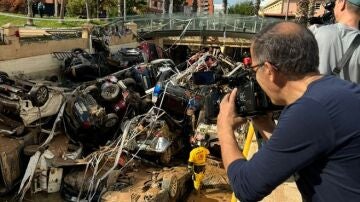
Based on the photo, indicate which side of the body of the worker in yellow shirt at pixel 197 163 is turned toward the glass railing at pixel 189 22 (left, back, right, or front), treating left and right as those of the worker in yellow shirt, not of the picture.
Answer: front

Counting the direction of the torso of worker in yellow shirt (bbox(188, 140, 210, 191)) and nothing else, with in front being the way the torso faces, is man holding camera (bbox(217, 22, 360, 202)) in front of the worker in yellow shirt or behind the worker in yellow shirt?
behind

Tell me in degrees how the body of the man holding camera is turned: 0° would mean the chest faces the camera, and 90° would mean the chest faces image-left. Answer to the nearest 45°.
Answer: approximately 135°

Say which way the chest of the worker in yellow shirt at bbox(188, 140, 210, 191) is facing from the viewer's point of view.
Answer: away from the camera

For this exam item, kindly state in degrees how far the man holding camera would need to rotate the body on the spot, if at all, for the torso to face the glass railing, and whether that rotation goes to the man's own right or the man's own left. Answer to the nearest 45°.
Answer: approximately 45° to the man's own right

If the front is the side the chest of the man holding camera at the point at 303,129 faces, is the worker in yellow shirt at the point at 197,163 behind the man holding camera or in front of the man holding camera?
in front

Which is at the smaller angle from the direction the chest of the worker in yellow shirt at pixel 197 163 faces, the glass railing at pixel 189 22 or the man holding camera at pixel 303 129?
the glass railing

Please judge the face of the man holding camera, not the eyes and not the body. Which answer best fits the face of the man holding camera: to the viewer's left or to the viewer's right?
to the viewer's left
